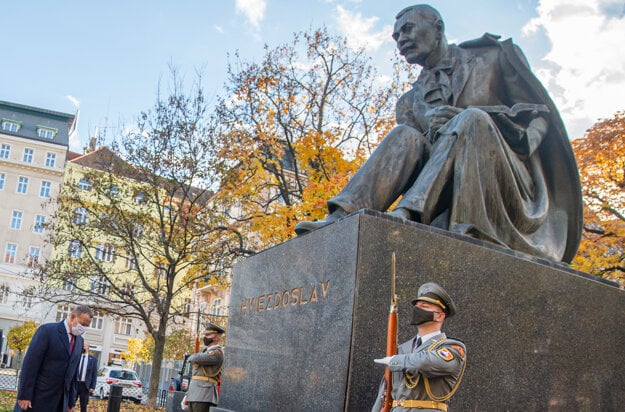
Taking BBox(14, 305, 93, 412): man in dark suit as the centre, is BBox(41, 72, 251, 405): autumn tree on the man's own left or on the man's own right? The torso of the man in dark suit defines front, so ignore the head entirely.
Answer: on the man's own left

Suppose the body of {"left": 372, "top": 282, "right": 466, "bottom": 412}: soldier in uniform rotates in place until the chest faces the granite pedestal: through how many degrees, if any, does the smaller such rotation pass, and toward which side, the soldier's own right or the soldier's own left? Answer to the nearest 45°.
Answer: approximately 135° to the soldier's own right

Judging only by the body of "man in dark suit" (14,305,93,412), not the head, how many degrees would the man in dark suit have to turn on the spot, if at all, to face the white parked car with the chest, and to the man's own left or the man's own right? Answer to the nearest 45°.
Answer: approximately 135° to the man's own left

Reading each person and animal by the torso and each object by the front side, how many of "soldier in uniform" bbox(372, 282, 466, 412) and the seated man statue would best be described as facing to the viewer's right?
0

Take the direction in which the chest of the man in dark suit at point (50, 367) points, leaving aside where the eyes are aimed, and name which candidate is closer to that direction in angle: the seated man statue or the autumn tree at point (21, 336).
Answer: the seated man statue

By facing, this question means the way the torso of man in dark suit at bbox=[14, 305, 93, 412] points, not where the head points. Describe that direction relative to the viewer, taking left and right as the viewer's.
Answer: facing the viewer and to the right of the viewer

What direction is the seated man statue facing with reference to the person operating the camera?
facing the viewer and to the left of the viewer

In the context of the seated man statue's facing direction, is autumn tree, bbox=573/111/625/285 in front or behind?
behind

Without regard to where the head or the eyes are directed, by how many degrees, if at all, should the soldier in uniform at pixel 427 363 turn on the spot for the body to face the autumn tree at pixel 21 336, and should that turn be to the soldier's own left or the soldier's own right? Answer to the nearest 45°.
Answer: approximately 90° to the soldier's own right

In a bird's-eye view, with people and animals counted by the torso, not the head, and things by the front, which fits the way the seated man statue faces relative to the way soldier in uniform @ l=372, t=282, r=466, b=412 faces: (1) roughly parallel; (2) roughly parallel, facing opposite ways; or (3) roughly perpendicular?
roughly parallel

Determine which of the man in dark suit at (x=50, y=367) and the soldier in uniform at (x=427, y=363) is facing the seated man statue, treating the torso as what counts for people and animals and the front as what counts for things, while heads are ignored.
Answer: the man in dark suit
